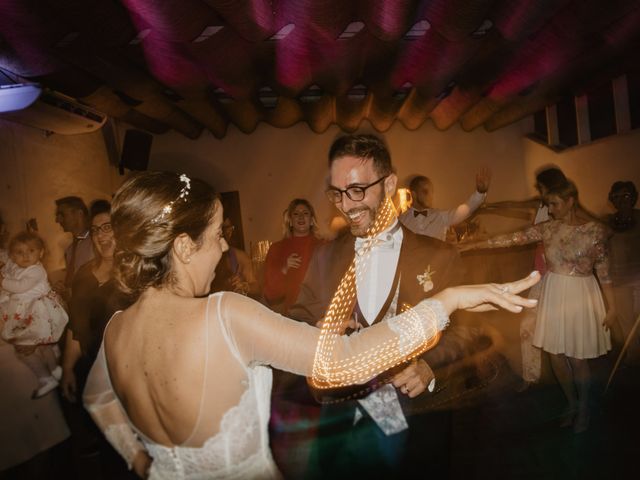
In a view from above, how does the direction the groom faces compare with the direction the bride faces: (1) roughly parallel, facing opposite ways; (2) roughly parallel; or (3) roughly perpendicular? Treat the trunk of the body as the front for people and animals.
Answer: roughly parallel, facing opposite ways

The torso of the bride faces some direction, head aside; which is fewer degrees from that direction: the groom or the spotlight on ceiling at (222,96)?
the groom

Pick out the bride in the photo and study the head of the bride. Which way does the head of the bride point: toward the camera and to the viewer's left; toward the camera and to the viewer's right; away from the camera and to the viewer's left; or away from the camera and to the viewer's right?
away from the camera and to the viewer's right

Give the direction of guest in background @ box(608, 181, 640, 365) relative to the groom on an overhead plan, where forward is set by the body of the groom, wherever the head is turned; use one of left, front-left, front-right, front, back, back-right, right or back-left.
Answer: back

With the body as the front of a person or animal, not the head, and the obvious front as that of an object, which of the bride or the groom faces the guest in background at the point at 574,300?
the bride

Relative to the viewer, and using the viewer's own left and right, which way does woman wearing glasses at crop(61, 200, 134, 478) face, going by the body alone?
facing the viewer and to the right of the viewer

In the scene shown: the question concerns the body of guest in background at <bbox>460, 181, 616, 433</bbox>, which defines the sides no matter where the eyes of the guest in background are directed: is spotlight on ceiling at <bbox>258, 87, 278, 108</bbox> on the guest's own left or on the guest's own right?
on the guest's own right

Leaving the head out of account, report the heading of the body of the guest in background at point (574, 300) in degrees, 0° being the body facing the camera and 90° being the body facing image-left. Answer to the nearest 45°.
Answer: approximately 45°

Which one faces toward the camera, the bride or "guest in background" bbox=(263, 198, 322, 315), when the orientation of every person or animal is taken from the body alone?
the guest in background

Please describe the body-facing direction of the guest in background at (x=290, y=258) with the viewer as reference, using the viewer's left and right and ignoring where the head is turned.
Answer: facing the viewer

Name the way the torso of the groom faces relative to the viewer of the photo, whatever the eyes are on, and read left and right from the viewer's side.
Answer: facing the viewer and to the left of the viewer

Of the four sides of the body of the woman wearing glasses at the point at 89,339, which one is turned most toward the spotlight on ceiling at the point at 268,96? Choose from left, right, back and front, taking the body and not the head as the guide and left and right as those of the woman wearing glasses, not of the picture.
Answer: left

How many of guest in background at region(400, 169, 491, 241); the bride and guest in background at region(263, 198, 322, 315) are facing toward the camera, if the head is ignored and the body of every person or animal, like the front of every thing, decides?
2

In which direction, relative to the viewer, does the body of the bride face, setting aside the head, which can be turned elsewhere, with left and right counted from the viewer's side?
facing away from the viewer and to the right of the viewer

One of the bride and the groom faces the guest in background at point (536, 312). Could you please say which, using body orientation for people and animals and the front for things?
the bride
